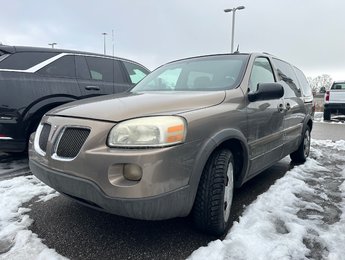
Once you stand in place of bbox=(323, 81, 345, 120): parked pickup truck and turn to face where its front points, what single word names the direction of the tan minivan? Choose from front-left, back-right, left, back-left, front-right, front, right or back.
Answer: back

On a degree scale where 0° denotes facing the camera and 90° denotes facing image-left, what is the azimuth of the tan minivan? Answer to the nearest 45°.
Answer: approximately 45°

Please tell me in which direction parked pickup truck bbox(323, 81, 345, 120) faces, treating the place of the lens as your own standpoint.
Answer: facing away from the viewer

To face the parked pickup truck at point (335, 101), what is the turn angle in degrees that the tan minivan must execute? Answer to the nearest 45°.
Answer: approximately 180°

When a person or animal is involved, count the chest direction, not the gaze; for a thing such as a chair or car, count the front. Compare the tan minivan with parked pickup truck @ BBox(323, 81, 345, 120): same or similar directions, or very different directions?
very different directions

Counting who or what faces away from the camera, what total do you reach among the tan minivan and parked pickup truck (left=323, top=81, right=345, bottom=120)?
1

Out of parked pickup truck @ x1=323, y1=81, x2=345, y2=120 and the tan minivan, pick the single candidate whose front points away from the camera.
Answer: the parked pickup truck

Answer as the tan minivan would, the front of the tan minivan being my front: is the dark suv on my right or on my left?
on my right

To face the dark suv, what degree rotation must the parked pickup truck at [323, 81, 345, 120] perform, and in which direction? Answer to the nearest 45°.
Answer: approximately 180°
